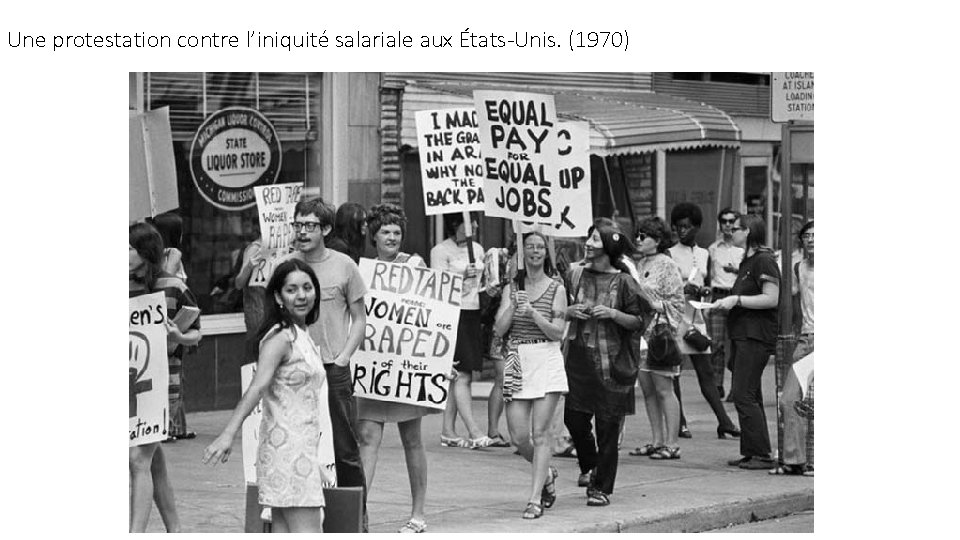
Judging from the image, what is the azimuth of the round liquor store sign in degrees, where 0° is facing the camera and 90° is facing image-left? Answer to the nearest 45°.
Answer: approximately 0°
